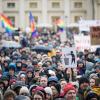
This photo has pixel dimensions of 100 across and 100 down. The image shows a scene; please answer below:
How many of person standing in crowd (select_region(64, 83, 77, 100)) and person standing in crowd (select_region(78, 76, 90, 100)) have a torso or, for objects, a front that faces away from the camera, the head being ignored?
0

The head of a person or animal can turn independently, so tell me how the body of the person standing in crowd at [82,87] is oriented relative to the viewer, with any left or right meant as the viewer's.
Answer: facing the viewer and to the right of the viewer

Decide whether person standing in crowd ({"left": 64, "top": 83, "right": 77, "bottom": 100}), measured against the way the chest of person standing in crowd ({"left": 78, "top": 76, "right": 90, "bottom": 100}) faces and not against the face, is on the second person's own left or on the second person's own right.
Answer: on the second person's own right

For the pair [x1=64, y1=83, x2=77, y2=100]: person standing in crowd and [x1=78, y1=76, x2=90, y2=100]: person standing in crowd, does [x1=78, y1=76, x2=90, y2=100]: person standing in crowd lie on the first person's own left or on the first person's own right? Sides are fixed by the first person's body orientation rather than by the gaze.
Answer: on the first person's own left

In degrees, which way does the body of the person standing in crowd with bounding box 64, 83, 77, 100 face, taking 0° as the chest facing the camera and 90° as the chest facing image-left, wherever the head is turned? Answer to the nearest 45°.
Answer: approximately 315°
